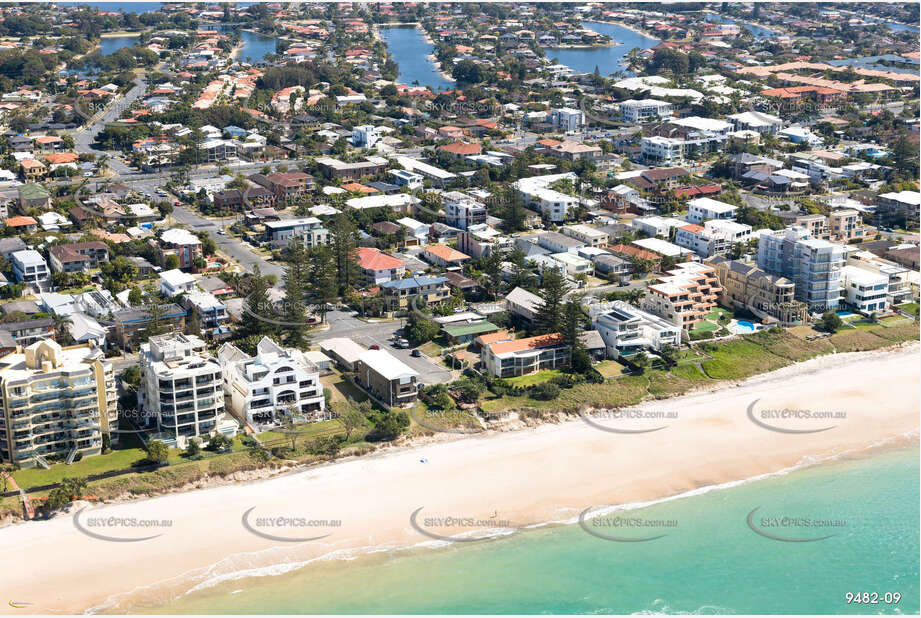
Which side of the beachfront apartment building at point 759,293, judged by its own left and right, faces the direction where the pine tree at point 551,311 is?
right

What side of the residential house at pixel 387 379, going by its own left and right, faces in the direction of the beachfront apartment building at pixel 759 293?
left

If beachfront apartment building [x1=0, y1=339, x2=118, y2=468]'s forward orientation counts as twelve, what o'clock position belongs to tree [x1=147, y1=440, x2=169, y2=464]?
The tree is roughly at 10 o'clock from the beachfront apartment building.

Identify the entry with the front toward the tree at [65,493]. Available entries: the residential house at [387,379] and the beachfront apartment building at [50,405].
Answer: the beachfront apartment building

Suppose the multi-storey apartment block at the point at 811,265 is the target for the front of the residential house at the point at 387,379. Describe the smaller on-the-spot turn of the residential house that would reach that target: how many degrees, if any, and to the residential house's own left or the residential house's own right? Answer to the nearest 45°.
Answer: approximately 90° to the residential house's own left

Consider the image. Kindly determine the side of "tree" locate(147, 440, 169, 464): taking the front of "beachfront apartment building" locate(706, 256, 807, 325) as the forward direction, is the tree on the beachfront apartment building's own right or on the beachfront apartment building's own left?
on the beachfront apartment building's own right

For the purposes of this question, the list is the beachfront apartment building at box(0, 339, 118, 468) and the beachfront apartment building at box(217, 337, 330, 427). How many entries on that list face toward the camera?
2

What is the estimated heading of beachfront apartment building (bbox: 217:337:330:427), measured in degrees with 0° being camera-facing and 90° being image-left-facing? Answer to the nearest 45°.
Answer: approximately 0°

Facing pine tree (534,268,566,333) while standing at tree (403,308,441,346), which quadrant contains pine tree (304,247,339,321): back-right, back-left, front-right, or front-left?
back-left

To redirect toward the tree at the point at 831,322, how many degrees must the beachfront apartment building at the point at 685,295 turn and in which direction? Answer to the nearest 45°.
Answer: approximately 45° to its left

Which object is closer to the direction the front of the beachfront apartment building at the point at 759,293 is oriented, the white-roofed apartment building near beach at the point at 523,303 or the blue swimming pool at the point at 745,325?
the blue swimming pool
